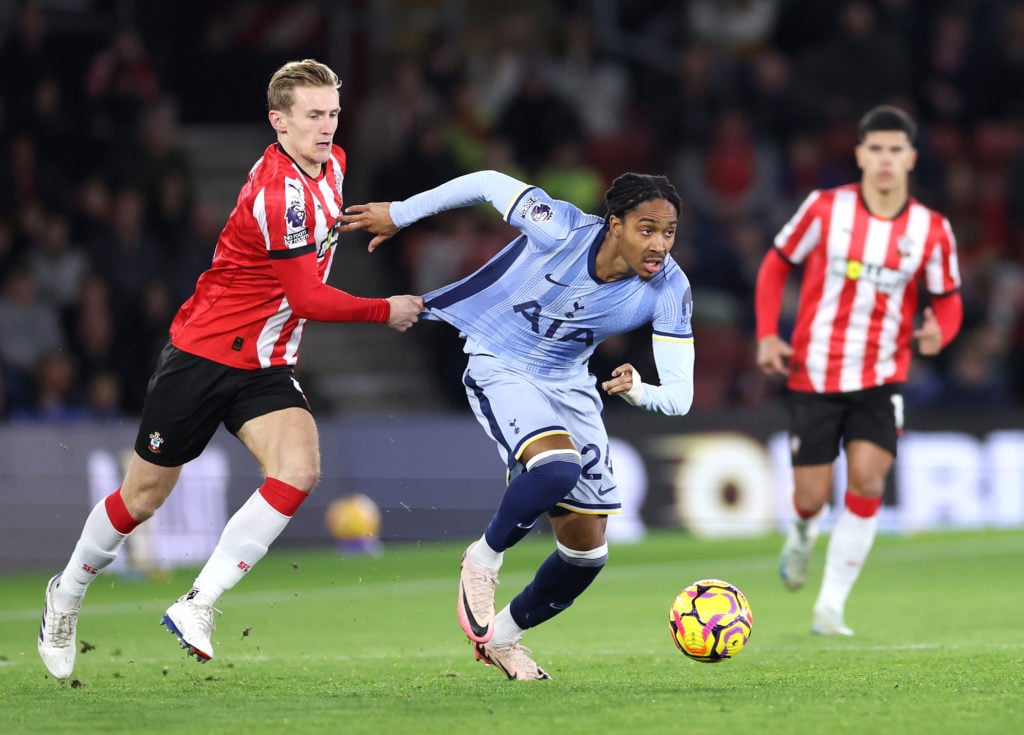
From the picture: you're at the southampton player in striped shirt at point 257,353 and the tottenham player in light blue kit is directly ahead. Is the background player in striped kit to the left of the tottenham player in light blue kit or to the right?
left

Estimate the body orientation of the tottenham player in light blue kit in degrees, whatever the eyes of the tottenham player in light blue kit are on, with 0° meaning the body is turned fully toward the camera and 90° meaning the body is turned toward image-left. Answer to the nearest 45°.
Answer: approximately 315°

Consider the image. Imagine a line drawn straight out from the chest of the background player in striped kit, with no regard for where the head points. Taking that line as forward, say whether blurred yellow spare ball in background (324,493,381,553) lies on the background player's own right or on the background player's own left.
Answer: on the background player's own right

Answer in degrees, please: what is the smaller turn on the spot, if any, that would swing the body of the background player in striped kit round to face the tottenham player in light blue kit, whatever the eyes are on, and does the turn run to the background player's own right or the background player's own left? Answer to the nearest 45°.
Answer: approximately 45° to the background player's own right

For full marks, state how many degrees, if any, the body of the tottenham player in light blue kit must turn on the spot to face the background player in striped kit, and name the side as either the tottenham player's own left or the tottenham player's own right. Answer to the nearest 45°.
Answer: approximately 90° to the tottenham player's own left

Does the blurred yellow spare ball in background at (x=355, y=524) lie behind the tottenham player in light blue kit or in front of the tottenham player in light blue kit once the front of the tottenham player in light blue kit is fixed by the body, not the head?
behind

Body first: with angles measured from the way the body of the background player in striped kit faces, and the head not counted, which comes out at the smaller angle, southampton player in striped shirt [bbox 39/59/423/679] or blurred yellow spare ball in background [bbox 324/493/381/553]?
the southampton player in striped shirt

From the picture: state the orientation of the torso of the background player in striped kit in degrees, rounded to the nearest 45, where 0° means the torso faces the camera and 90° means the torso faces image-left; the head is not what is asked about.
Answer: approximately 0°
